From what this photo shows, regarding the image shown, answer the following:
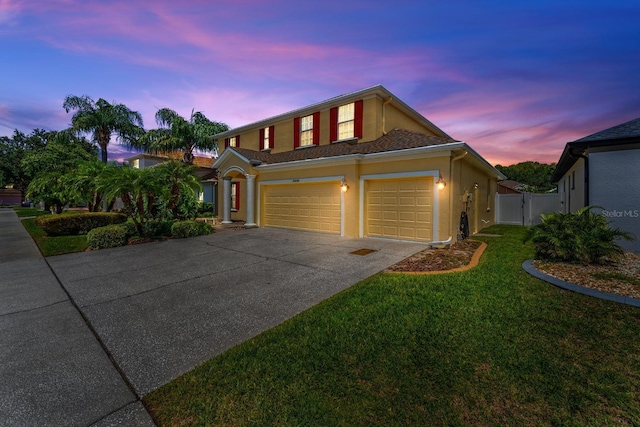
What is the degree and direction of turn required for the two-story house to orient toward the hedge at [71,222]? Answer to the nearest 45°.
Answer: approximately 45° to its right

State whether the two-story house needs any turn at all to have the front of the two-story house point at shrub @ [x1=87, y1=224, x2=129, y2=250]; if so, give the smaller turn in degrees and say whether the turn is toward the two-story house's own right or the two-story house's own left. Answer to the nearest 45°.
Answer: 0° — it already faces it

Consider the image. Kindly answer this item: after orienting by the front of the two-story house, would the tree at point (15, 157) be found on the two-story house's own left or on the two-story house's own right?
on the two-story house's own right

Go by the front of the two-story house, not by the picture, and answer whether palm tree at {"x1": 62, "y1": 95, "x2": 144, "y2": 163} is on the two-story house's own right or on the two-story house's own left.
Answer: on the two-story house's own right

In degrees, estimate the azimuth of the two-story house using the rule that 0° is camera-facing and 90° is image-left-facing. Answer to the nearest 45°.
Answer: approximately 45°

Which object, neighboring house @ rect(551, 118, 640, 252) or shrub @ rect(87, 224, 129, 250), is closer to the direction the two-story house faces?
the shrub

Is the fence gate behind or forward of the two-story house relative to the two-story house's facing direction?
behind

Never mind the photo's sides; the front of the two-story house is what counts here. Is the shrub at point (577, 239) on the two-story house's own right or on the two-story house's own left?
on the two-story house's own left

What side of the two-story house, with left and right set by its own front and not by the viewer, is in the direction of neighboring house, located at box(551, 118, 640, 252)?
left

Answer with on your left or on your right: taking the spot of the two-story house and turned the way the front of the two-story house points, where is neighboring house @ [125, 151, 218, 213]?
on your right
